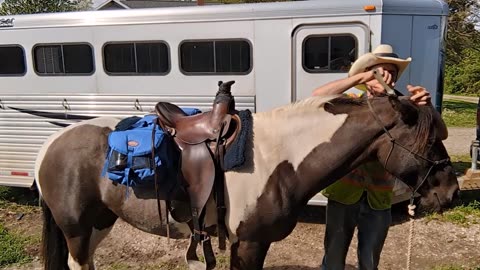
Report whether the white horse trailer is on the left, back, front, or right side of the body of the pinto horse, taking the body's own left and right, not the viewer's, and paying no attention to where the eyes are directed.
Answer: left

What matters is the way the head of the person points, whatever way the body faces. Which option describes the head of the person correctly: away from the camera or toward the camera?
toward the camera

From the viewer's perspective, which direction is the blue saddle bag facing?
toward the camera

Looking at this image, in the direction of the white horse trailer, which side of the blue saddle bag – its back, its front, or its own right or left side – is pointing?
back

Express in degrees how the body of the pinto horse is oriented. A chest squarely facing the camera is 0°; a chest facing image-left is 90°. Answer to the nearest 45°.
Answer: approximately 270°

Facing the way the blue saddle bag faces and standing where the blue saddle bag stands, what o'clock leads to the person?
The person is roughly at 9 o'clock from the blue saddle bag.
